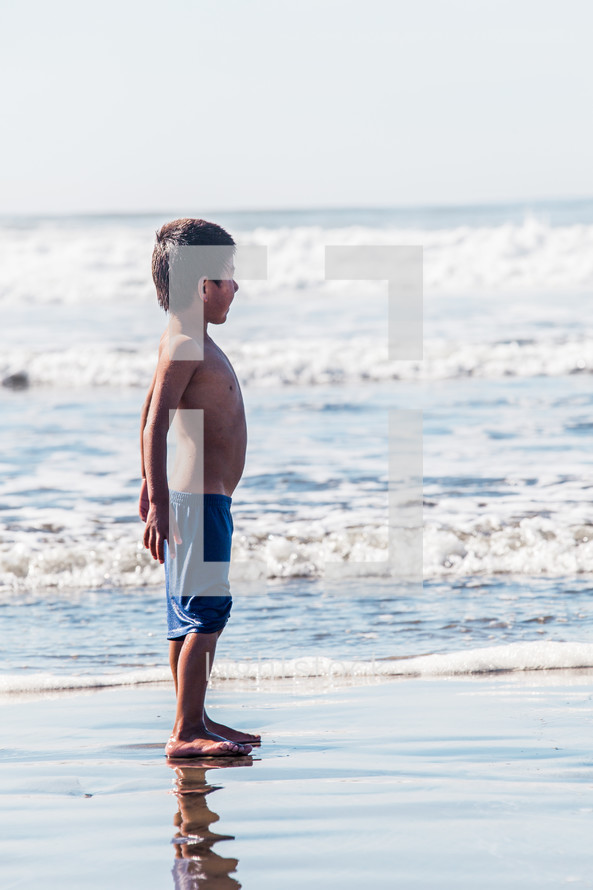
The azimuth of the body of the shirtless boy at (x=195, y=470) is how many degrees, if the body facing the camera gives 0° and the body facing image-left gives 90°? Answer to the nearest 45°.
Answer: approximately 270°

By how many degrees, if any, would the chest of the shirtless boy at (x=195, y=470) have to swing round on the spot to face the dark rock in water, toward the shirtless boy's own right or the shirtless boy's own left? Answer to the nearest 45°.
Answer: approximately 90° to the shirtless boy's own left
